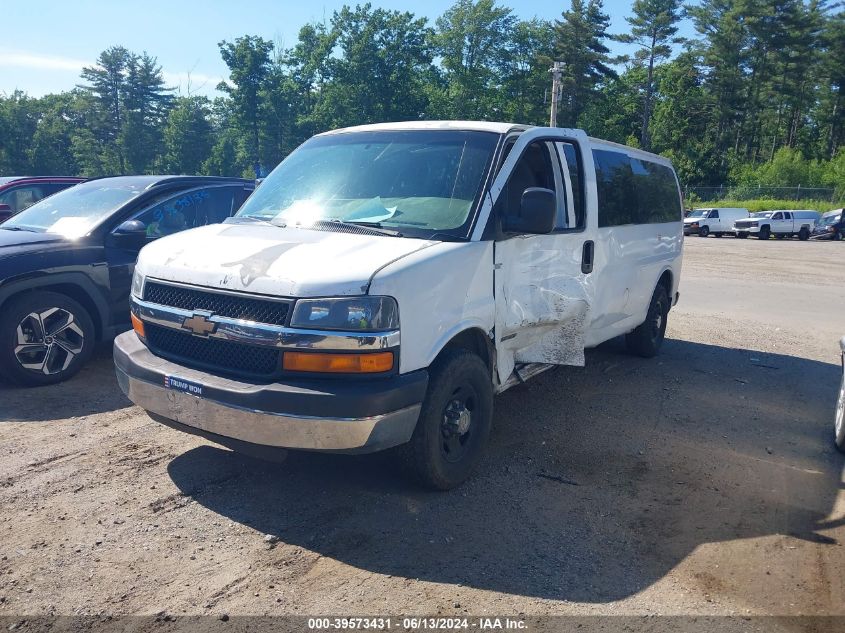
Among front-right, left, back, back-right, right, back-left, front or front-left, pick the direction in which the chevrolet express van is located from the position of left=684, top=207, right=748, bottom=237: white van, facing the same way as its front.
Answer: front-left

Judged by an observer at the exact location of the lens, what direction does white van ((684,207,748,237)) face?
facing the viewer and to the left of the viewer

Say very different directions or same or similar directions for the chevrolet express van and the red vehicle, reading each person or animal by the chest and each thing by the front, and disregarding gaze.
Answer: same or similar directions

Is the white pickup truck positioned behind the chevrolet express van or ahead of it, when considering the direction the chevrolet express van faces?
behind

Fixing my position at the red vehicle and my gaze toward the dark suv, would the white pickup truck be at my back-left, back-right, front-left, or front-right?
back-left

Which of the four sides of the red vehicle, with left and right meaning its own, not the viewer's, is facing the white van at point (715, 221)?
back

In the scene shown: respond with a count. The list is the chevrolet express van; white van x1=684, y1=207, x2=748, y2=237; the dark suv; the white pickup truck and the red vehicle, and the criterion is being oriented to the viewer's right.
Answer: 0

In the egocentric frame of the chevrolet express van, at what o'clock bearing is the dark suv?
The dark suv is roughly at 3 o'clock from the chevrolet express van.

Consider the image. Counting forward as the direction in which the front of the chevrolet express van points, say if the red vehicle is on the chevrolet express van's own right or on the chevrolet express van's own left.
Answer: on the chevrolet express van's own right

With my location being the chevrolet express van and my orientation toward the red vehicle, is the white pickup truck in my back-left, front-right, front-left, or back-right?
front-right

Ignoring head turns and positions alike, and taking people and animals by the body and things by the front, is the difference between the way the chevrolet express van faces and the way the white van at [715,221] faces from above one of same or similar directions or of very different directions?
same or similar directions

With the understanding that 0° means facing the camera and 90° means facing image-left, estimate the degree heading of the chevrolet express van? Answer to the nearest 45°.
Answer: approximately 45°

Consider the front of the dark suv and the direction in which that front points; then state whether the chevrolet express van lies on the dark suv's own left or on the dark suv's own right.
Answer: on the dark suv's own left

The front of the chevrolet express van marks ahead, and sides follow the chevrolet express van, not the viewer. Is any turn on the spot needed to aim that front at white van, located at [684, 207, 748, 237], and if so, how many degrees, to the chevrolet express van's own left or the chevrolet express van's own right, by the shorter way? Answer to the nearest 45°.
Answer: approximately 180°
